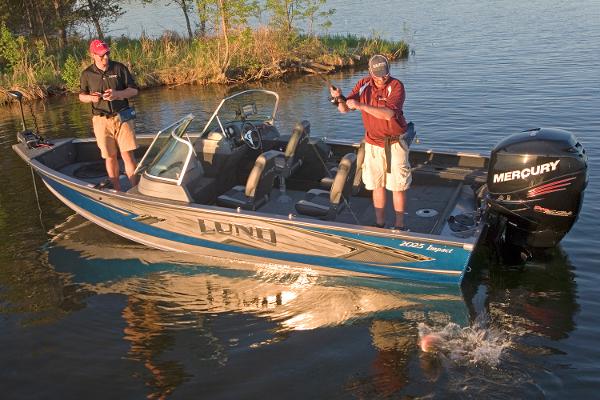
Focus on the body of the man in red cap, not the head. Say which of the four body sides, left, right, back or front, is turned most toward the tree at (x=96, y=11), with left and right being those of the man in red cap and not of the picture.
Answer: back

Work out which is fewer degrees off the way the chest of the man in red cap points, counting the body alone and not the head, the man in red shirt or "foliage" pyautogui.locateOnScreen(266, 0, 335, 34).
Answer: the man in red shirt

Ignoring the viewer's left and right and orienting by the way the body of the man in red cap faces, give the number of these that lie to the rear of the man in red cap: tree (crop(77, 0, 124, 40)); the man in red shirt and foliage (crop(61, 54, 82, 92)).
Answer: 2

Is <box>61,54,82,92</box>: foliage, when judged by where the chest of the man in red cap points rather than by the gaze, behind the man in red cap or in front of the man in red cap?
behind

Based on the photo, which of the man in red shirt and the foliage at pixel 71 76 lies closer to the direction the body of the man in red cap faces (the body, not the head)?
the man in red shirt

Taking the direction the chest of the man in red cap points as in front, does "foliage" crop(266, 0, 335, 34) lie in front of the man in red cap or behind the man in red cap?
behind

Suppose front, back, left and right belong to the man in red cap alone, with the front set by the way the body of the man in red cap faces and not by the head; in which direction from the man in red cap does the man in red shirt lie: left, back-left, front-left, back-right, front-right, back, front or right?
front-left

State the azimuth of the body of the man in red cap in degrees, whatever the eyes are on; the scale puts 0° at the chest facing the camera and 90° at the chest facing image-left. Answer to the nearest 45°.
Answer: approximately 0°
